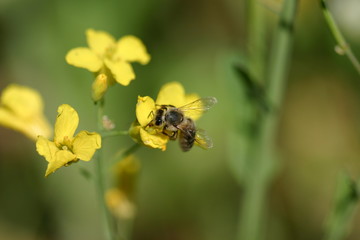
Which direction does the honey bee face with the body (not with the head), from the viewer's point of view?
to the viewer's left

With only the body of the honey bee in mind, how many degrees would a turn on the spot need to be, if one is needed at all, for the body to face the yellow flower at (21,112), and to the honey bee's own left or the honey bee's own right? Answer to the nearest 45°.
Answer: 0° — it already faces it
